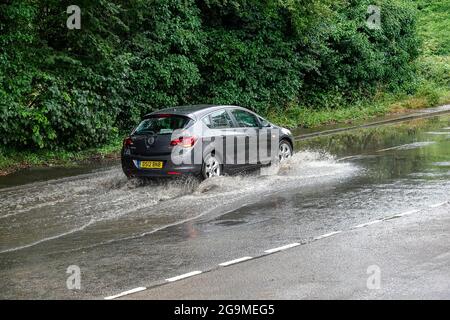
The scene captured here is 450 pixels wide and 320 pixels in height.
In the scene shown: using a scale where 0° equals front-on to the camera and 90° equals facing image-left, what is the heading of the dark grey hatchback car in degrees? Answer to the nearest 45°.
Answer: approximately 225°
